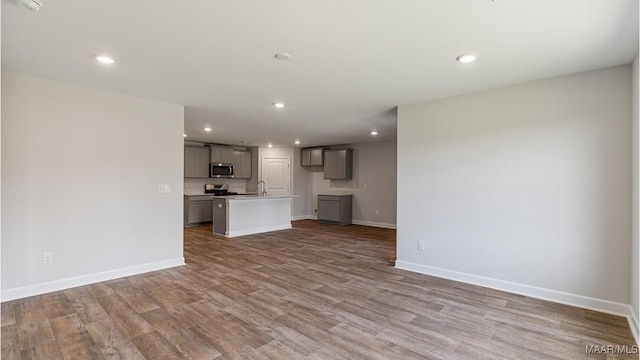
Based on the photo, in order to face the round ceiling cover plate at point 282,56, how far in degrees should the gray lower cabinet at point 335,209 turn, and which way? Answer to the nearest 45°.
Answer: approximately 45° to its left

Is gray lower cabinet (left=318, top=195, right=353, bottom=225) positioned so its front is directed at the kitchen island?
yes

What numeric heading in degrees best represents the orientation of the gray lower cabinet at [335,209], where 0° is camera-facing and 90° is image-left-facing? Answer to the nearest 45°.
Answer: approximately 45°

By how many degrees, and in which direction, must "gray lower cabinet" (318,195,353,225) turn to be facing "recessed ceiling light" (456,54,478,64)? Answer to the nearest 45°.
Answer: approximately 45° to its left

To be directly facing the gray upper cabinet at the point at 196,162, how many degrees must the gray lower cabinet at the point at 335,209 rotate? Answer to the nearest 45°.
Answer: approximately 45° to its right

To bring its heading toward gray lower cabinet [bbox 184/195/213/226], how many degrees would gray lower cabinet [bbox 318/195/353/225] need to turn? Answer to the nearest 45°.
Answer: approximately 45° to its right
